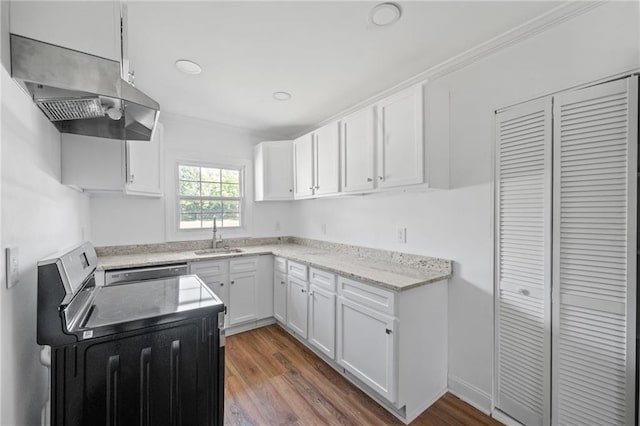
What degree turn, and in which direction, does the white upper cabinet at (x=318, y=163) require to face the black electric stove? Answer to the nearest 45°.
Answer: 0° — it already faces it

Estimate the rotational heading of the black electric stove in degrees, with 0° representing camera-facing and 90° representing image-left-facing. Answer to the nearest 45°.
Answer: approximately 270°

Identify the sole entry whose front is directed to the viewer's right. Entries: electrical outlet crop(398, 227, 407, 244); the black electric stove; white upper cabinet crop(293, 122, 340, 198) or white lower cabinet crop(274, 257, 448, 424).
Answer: the black electric stove

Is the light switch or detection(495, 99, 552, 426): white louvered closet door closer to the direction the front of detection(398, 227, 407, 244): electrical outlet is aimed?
the light switch
